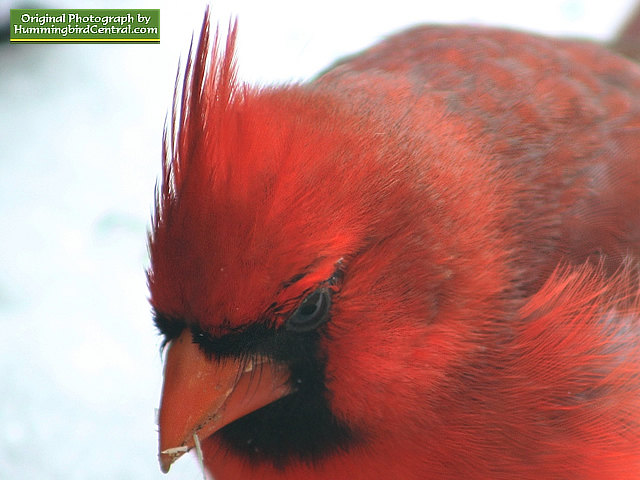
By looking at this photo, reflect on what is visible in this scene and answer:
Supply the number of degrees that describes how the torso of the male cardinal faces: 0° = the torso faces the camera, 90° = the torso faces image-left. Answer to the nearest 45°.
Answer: approximately 45°
